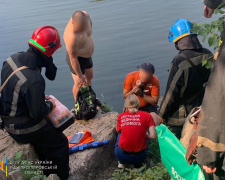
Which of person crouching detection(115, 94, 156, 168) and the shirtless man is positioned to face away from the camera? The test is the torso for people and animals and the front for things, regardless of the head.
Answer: the person crouching

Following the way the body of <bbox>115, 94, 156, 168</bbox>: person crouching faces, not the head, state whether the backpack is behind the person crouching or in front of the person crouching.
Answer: in front

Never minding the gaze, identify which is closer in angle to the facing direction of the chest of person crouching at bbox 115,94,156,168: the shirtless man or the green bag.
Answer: the shirtless man

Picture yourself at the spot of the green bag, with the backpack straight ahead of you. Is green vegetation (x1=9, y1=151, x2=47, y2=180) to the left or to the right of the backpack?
left

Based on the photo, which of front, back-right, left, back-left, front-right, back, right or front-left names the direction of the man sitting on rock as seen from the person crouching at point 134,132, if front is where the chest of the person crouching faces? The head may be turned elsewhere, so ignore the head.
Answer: front

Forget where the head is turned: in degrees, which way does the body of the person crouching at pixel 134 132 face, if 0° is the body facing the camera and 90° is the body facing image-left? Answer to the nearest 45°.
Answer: approximately 180°

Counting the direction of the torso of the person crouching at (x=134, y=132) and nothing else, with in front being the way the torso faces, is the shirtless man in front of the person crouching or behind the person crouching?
in front

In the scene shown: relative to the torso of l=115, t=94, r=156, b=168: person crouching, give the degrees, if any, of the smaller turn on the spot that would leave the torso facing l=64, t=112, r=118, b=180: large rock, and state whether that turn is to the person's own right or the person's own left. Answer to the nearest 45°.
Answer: approximately 45° to the person's own left

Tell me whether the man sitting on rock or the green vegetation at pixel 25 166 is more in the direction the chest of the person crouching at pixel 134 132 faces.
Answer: the man sitting on rock

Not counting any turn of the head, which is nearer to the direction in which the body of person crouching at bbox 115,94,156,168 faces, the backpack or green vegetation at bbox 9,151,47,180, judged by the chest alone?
the backpack

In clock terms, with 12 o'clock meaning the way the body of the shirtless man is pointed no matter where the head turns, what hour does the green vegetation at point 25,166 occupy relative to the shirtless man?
The green vegetation is roughly at 2 o'clock from the shirtless man.

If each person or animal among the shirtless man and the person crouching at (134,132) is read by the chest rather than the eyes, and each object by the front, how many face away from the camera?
1
